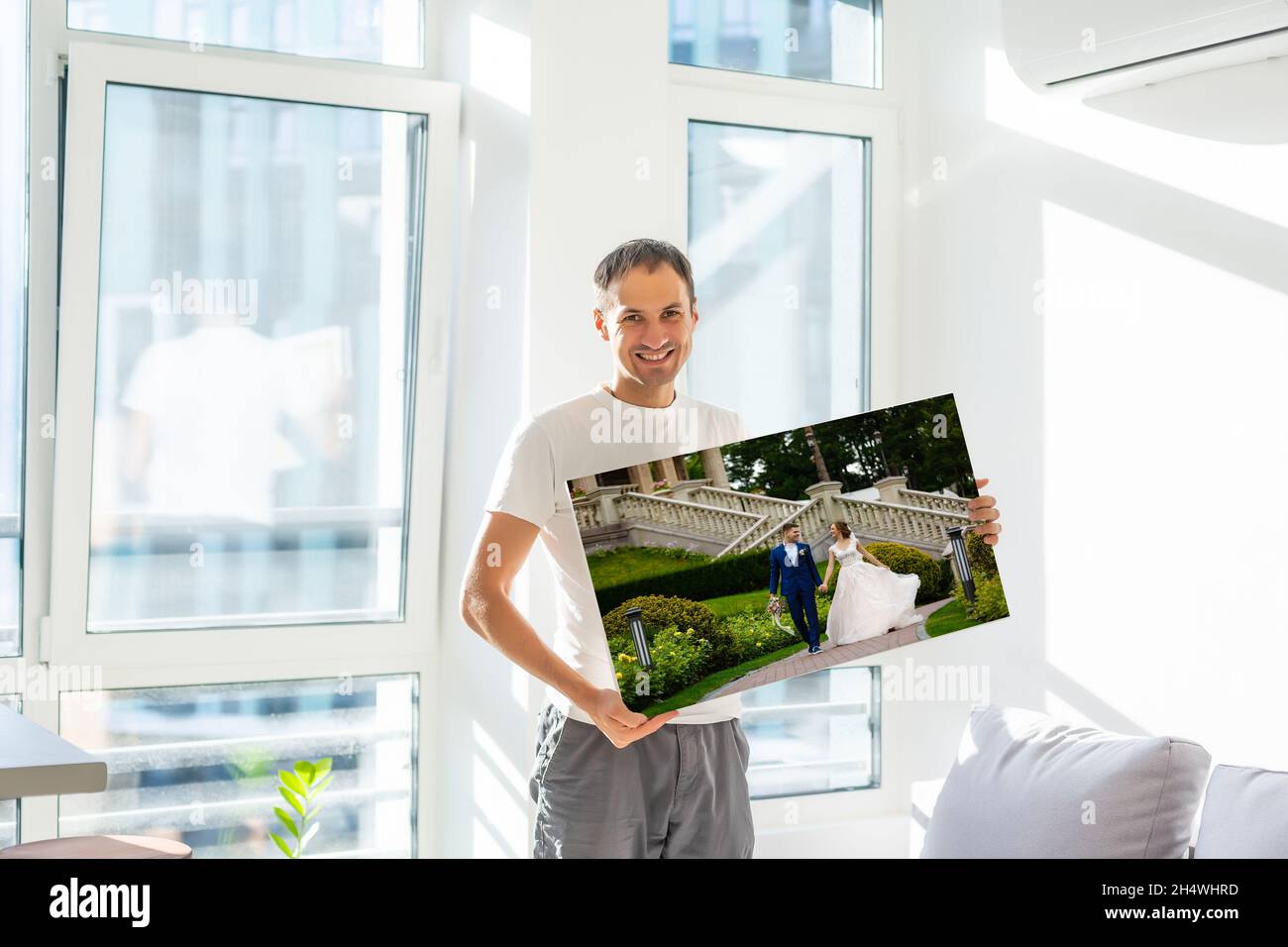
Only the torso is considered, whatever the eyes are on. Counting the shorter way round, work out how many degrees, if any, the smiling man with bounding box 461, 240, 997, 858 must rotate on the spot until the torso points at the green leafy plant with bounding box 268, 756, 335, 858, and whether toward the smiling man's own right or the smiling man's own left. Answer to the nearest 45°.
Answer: approximately 135° to the smiling man's own right

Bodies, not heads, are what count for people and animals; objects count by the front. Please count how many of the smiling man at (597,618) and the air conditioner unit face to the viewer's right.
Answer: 0

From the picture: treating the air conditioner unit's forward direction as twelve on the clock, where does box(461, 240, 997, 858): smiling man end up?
The smiling man is roughly at 12 o'clock from the air conditioner unit.

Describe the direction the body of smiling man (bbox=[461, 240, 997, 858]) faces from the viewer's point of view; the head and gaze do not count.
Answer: toward the camera

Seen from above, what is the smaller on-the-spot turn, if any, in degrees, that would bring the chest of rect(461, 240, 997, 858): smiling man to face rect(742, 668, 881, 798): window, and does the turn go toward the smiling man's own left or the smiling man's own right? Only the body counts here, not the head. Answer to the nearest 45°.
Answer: approximately 180°

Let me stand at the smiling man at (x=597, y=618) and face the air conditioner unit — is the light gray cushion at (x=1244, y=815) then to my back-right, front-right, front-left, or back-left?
front-right

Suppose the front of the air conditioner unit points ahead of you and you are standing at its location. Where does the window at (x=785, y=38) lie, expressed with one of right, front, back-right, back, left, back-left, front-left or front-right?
right

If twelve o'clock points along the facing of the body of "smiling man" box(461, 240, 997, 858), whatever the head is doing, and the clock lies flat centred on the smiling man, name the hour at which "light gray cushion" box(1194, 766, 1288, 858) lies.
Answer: The light gray cushion is roughly at 9 o'clock from the smiling man.
